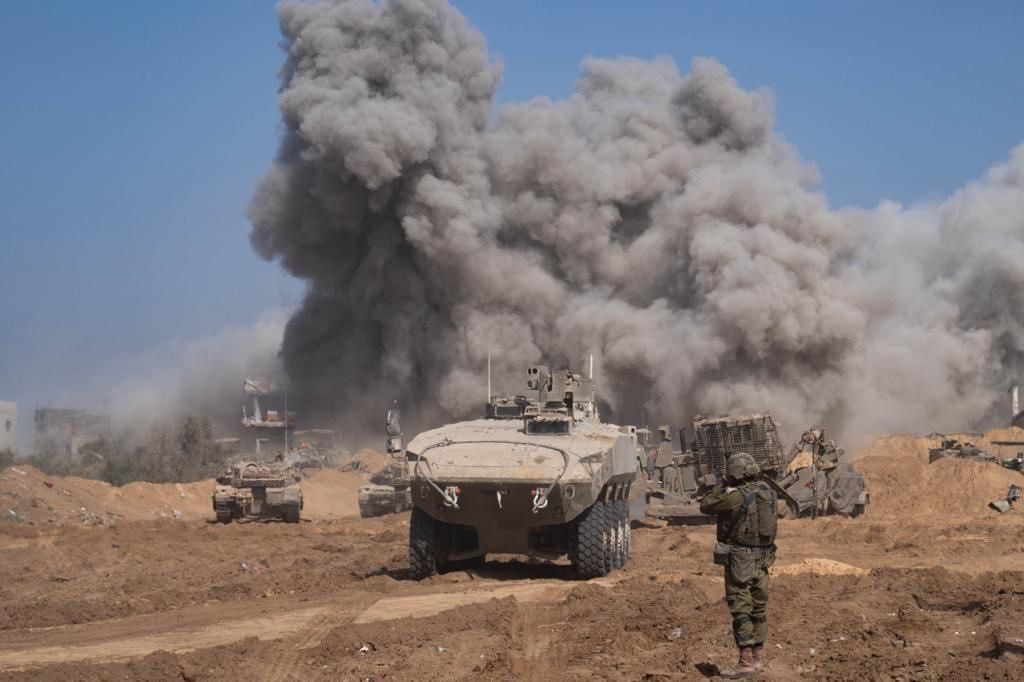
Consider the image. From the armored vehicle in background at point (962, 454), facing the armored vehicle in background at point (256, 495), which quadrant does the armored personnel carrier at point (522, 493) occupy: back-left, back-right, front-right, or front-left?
front-left

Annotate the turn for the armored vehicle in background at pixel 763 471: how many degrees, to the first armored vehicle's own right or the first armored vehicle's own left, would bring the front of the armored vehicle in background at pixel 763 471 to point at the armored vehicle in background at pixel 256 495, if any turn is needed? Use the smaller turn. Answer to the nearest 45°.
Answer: approximately 45° to the first armored vehicle's own right

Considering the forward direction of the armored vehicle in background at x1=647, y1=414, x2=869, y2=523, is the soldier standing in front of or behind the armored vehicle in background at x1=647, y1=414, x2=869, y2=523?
in front

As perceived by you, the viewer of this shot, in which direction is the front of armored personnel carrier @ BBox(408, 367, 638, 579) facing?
facing the viewer

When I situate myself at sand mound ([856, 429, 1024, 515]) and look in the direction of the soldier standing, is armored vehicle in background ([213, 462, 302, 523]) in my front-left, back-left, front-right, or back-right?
front-right

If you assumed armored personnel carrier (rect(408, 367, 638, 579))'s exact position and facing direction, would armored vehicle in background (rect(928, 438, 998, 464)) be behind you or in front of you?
behind

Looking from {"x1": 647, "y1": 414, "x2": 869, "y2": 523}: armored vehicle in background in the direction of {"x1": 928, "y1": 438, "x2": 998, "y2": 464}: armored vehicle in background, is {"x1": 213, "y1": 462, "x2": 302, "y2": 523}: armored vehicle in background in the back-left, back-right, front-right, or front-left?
back-left

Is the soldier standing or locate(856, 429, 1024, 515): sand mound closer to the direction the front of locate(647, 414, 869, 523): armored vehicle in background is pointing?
the soldier standing

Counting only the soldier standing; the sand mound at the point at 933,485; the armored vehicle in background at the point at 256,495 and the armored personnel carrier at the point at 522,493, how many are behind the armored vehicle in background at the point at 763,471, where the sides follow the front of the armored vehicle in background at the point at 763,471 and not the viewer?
1

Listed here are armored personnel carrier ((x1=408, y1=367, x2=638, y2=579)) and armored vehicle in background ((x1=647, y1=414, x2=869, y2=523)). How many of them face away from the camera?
0

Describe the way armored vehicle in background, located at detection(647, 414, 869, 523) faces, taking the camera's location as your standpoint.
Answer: facing the viewer and to the left of the viewer

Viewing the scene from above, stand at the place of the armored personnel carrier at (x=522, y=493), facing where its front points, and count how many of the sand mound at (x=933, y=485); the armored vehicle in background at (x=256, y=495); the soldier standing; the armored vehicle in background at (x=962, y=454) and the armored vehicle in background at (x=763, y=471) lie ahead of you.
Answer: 1

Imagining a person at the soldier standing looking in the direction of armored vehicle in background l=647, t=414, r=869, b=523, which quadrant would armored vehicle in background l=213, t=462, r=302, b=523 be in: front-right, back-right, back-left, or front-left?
front-left

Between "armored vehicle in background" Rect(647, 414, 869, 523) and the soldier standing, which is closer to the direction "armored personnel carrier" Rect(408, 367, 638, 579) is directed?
the soldier standing

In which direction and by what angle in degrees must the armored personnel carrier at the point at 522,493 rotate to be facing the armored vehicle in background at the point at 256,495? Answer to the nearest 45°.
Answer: approximately 135° to its right

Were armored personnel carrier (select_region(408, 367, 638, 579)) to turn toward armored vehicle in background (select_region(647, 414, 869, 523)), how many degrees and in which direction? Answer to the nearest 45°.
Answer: approximately 135° to its left

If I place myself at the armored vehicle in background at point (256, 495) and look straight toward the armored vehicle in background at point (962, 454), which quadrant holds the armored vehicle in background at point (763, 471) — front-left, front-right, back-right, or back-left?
front-right

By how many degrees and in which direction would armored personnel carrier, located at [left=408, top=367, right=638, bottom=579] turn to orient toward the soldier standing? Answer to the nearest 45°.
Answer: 0° — it already faces them

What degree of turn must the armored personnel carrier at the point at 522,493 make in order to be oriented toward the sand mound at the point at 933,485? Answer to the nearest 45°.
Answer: approximately 135° to its left
